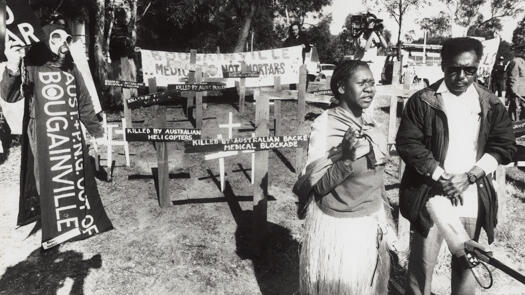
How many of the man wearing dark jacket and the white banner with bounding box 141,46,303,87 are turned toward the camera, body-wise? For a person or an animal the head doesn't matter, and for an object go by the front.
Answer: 2

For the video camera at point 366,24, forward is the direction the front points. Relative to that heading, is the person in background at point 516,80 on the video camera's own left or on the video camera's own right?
on the video camera's own left

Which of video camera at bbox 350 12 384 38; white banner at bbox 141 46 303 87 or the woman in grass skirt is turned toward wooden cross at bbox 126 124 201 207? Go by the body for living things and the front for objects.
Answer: the white banner

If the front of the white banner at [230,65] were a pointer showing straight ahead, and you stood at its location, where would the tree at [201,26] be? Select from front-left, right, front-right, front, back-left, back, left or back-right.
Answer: back

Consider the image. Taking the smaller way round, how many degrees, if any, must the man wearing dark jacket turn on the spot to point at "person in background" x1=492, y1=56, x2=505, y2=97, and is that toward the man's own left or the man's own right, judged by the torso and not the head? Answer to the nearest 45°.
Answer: approximately 180°

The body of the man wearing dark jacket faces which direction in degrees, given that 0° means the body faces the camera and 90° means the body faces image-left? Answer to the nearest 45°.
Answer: approximately 0°

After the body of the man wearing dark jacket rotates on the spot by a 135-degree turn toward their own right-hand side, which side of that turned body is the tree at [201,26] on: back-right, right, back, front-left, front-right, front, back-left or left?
front
